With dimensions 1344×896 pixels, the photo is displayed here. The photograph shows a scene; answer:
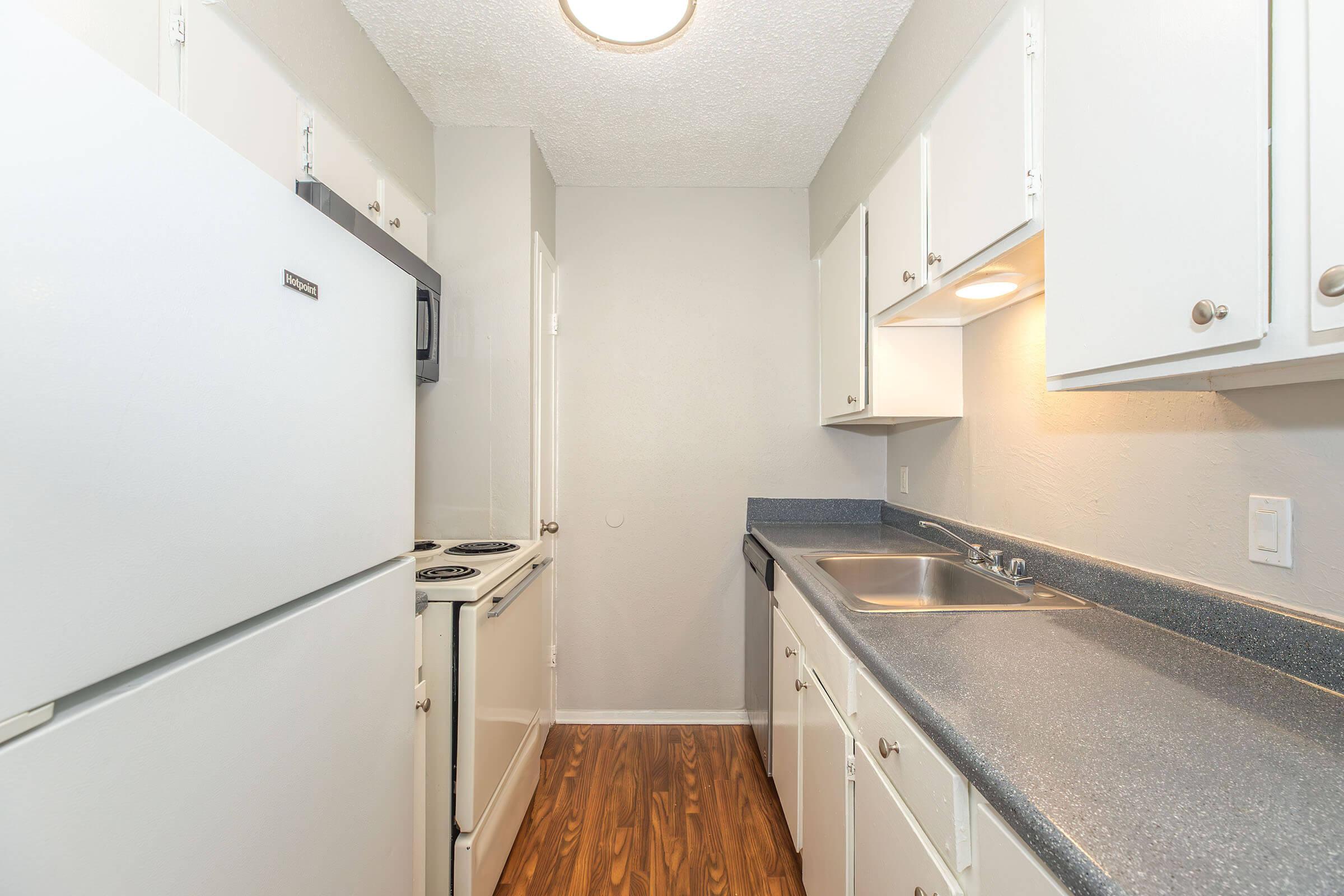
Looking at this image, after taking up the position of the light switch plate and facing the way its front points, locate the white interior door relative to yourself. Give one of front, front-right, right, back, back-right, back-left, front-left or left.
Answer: front-right

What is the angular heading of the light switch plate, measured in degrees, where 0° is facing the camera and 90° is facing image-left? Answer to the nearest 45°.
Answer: approximately 45°

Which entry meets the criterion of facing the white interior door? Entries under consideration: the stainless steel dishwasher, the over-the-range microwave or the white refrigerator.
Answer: the stainless steel dishwasher

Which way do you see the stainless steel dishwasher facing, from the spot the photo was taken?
facing to the left of the viewer

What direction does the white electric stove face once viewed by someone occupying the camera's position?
facing to the right of the viewer

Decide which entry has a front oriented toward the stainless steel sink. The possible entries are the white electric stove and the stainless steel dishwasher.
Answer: the white electric stove

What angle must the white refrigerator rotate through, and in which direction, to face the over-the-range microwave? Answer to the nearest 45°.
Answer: approximately 90° to its left

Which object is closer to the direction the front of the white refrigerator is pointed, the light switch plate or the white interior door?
the light switch plate
